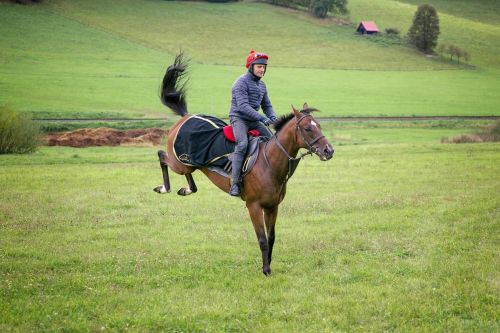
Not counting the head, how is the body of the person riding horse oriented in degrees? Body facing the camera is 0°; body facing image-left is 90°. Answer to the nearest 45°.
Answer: approximately 315°

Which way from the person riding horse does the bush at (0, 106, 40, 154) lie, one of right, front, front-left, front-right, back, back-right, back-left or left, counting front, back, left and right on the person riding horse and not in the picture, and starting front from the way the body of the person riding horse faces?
back

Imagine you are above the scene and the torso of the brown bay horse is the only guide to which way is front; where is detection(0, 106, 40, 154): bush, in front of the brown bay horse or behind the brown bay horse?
behind

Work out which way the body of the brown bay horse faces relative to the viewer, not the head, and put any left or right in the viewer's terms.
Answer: facing the viewer and to the right of the viewer

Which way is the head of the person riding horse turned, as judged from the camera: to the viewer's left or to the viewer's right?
to the viewer's right
